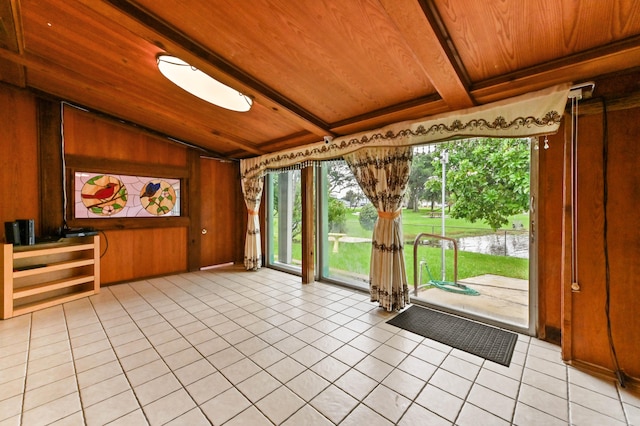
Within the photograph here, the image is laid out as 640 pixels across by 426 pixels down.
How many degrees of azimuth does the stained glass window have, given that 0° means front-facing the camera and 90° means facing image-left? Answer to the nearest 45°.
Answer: approximately 315°

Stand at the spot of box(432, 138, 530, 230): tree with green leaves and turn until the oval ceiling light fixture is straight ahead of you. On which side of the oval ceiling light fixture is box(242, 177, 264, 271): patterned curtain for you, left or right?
right

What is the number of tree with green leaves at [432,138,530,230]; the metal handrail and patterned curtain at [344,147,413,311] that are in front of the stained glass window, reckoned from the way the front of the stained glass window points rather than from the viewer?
3

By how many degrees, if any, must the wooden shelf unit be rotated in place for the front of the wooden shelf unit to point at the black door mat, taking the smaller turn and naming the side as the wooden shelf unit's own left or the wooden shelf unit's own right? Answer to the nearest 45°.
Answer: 0° — it already faces it

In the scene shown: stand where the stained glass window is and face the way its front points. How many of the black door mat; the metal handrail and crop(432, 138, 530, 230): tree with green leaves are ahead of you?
3

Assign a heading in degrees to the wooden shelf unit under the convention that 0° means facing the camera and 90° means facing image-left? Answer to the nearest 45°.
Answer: approximately 315°
